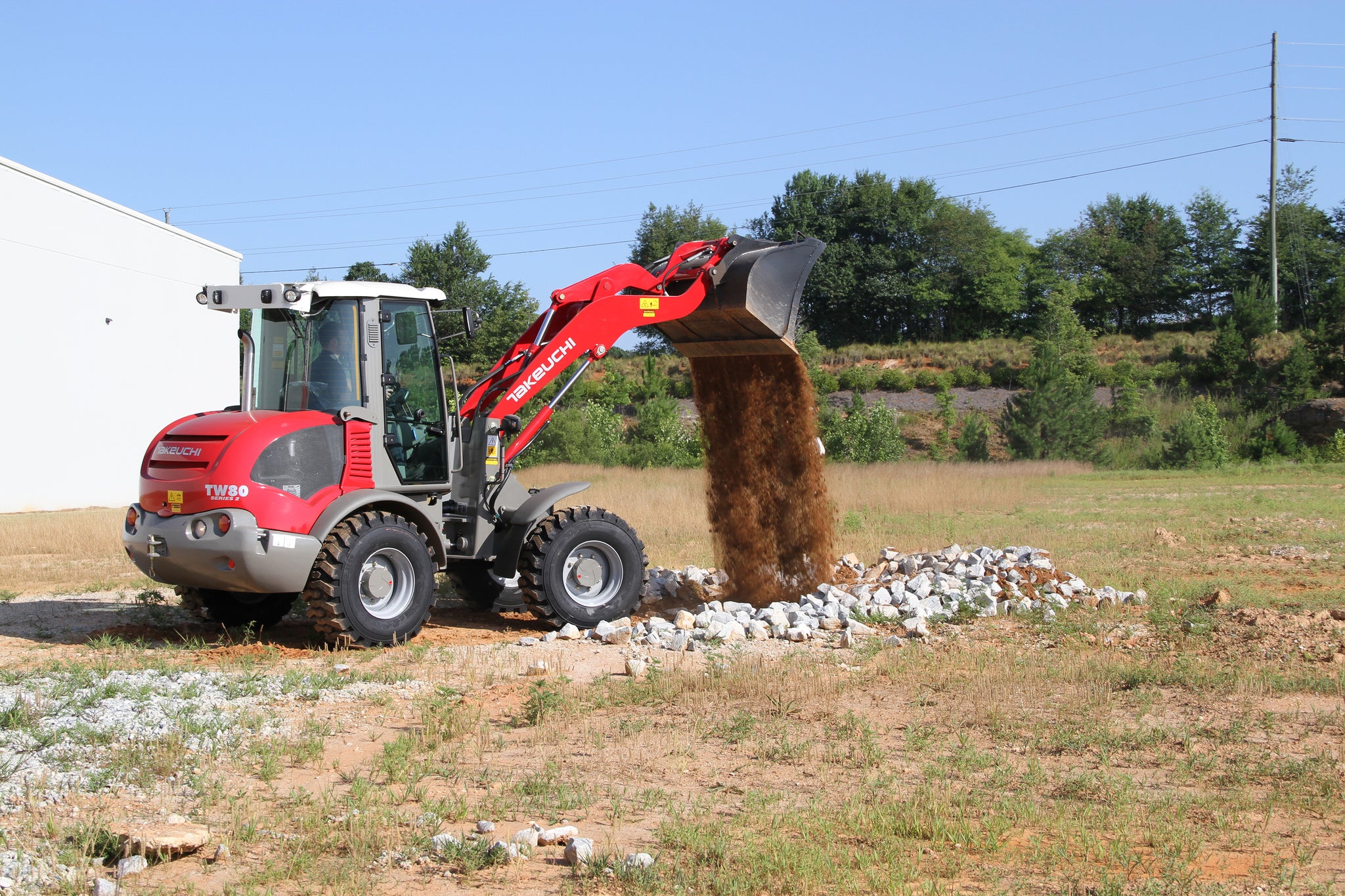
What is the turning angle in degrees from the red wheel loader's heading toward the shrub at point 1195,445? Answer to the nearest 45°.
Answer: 0° — it already faces it

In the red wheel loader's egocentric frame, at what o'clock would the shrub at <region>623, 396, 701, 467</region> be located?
The shrub is roughly at 11 o'clock from the red wheel loader.

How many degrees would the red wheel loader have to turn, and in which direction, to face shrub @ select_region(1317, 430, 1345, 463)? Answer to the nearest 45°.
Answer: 0° — it already faces it

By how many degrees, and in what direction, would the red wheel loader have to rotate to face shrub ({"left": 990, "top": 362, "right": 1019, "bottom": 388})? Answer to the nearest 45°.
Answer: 0° — it already faces it

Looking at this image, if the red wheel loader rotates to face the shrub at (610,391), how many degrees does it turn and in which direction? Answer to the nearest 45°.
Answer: approximately 45° to its left

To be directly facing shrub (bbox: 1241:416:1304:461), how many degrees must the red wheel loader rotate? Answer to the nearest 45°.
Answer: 0° — it already faces it

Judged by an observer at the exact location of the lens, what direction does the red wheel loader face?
facing away from the viewer and to the right of the viewer

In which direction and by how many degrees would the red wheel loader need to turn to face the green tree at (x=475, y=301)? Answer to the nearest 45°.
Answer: approximately 45° to its left

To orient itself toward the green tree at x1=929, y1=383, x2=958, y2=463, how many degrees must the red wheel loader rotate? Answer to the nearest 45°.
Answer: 0° — it already faces it
